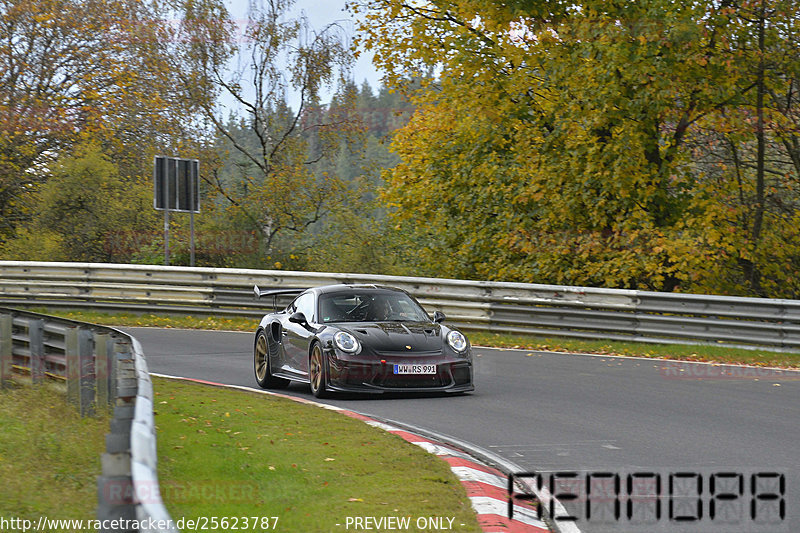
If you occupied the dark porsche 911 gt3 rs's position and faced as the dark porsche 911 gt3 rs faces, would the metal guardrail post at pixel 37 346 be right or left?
on its right

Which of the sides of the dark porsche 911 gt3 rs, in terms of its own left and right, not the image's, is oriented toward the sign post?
back

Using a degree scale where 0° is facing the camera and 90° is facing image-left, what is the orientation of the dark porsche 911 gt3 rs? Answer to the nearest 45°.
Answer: approximately 315°

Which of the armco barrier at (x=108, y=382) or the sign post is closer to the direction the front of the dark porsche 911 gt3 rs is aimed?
the armco barrier

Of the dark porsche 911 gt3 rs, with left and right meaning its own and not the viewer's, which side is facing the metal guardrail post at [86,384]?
right

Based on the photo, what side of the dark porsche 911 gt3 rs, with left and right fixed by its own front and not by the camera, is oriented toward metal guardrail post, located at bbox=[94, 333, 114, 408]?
right

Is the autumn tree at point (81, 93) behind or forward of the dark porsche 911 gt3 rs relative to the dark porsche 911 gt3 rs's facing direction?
behind

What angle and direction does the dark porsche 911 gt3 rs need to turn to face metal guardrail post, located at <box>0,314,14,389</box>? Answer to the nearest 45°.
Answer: approximately 135° to its right

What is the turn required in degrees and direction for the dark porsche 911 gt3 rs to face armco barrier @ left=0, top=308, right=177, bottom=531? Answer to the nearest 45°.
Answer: approximately 90° to its right
